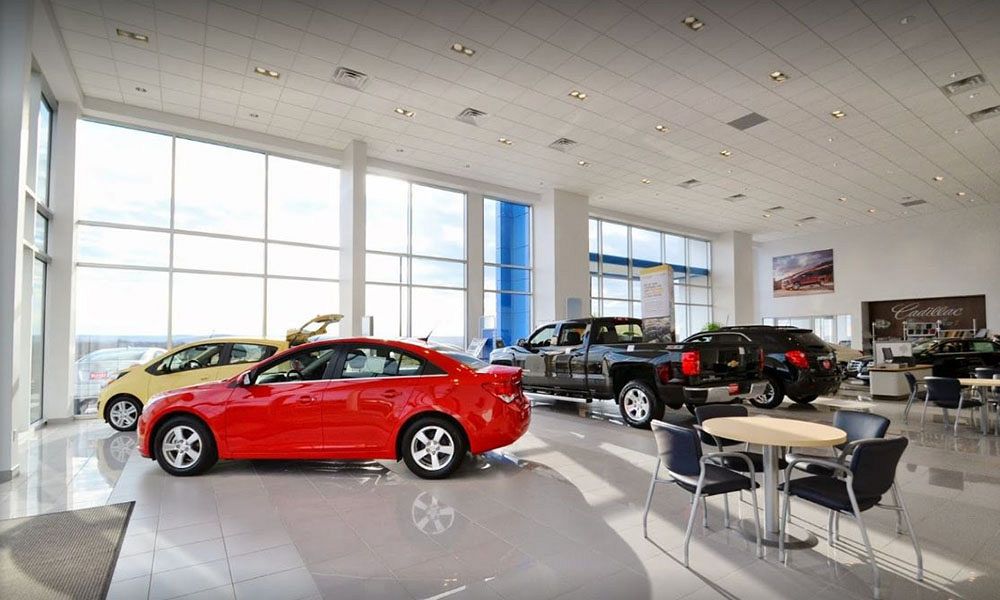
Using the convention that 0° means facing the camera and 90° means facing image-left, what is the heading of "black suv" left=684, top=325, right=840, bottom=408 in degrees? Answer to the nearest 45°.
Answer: approximately 135°

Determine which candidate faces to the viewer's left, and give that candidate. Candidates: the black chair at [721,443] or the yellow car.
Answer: the yellow car

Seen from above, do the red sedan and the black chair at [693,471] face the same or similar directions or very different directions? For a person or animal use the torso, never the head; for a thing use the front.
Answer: very different directions

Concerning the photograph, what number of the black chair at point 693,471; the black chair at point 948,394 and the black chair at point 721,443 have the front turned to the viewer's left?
0

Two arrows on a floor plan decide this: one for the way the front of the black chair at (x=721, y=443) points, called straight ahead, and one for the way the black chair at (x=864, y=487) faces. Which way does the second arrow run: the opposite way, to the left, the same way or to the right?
the opposite way

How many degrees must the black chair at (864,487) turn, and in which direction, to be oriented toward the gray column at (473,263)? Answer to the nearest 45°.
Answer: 0° — it already faces it

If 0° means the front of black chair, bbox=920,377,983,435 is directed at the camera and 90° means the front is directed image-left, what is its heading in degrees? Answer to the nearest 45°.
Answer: approximately 225°

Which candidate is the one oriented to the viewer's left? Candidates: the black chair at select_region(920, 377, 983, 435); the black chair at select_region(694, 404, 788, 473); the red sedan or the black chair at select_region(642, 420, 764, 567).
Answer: the red sedan

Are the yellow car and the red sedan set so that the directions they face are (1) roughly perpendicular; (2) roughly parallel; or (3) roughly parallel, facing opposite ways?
roughly parallel

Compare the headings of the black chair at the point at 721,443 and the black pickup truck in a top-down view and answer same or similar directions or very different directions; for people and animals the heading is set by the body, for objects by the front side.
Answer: very different directions

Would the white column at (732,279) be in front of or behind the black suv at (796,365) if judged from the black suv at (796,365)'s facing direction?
in front

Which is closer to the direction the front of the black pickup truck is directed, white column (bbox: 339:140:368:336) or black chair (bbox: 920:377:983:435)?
the white column

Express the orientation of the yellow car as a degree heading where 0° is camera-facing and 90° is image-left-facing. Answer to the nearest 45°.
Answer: approximately 90°

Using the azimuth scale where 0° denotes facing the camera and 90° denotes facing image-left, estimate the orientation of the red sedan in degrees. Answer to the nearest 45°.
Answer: approximately 90°

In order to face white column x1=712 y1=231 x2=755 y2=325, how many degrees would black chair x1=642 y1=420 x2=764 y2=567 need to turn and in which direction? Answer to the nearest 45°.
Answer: approximately 45° to its left

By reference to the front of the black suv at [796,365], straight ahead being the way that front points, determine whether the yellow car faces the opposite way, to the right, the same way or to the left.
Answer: to the left
